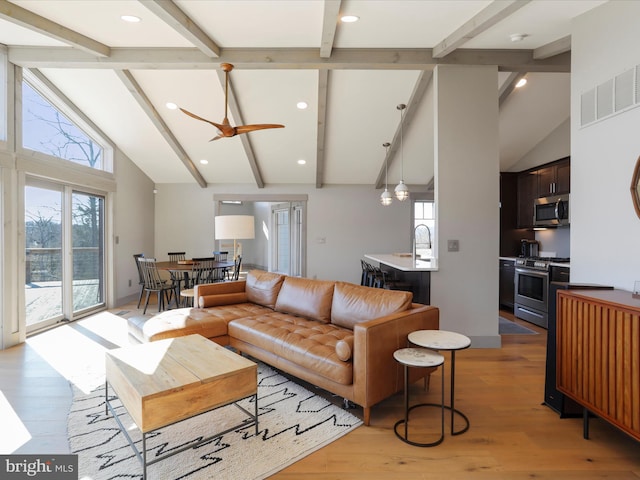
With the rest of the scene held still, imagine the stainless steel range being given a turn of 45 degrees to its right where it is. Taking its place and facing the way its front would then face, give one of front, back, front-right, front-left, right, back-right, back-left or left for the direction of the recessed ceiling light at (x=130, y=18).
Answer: front-left

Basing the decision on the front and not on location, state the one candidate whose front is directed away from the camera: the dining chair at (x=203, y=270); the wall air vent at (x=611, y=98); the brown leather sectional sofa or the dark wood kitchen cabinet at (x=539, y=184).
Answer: the dining chair

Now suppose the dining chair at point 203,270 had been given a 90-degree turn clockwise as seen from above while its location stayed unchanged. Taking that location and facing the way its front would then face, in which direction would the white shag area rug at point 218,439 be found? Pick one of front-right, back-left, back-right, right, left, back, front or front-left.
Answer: right

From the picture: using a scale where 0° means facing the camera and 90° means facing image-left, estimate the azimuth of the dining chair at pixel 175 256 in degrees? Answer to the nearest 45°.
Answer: approximately 0°

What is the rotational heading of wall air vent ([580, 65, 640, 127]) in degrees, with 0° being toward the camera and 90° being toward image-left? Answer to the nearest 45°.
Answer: approximately 45°

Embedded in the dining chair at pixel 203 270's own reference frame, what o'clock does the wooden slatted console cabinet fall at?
The wooden slatted console cabinet is roughly at 5 o'clock from the dining chair.

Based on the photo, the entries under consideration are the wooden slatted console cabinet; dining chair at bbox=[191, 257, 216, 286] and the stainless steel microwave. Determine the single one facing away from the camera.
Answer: the dining chair

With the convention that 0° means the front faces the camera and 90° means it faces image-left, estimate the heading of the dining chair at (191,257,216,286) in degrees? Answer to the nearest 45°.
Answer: approximately 180°

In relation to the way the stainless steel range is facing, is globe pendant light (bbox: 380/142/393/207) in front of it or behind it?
in front

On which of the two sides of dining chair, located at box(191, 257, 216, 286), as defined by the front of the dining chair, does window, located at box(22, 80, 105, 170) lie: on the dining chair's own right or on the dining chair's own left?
on the dining chair's own left

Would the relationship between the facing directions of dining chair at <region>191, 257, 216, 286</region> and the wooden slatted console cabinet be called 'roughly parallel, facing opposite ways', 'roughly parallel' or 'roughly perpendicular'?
roughly perpendicular

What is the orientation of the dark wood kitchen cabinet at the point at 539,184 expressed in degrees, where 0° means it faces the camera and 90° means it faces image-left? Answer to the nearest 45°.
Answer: approximately 45°
